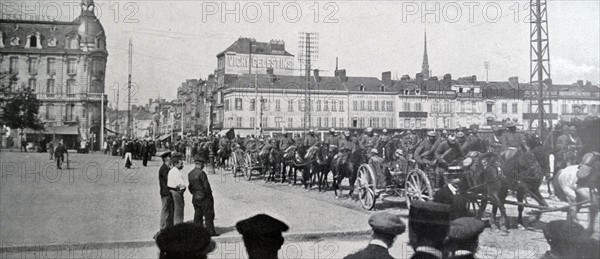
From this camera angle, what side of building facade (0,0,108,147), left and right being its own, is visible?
front

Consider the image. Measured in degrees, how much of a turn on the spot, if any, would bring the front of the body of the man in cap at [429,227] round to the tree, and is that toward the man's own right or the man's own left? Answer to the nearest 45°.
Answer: approximately 90° to the man's own left

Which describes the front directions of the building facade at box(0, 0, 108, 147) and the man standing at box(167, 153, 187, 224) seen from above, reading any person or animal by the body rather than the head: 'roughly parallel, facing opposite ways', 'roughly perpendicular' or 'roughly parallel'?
roughly perpendicular

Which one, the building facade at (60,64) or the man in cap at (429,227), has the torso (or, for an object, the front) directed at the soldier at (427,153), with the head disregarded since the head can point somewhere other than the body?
the man in cap

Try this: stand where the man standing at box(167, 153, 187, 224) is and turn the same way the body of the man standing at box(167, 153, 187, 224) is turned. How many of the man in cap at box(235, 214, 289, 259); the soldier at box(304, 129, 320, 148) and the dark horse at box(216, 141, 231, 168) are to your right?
1

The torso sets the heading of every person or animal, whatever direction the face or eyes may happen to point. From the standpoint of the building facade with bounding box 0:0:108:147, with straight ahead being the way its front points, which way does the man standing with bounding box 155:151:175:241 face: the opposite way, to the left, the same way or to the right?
to the left

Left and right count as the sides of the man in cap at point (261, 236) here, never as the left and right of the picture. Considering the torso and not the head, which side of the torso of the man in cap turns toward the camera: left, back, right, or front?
back

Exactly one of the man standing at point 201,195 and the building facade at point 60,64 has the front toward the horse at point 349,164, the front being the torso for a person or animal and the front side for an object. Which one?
the man standing

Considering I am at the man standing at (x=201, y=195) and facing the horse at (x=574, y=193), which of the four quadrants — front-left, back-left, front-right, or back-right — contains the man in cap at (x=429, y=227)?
front-right

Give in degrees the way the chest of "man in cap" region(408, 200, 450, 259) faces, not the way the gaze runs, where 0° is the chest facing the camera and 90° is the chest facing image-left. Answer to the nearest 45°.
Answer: approximately 180°

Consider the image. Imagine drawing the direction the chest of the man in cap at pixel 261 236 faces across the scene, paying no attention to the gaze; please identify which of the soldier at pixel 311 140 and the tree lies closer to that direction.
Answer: the soldier

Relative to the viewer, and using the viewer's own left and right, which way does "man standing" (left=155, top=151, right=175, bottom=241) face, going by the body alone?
facing to the right of the viewer

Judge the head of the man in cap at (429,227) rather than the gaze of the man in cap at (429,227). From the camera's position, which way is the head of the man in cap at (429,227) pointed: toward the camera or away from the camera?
away from the camera

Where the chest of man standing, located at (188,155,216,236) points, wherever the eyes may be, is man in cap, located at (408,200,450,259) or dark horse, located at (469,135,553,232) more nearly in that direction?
the dark horse

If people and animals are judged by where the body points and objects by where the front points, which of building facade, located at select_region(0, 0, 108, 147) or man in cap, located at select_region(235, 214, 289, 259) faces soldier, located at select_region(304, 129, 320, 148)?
the man in cap

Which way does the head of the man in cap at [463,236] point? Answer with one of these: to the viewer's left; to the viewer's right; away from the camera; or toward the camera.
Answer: away from the camera

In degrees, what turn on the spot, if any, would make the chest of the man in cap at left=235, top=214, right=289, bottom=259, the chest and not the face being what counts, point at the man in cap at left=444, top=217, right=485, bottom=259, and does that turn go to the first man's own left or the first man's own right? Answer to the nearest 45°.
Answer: approximately 90° to the first man's own right
